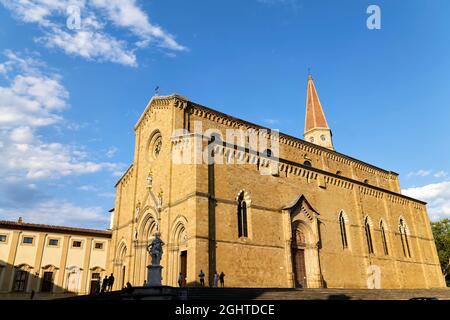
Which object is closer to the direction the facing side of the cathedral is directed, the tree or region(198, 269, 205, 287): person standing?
the person standing

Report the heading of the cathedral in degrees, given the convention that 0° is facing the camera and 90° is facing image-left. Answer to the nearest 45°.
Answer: approximately 45°

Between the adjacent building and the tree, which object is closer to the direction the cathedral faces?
the adjacent building

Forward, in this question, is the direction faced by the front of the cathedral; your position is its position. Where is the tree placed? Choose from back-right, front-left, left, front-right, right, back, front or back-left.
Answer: back

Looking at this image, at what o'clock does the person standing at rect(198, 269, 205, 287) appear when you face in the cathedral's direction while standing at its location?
The person standing is roughly at 11 o'clock from the cathedral.

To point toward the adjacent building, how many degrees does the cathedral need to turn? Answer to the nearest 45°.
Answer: approximately 45° to its right
